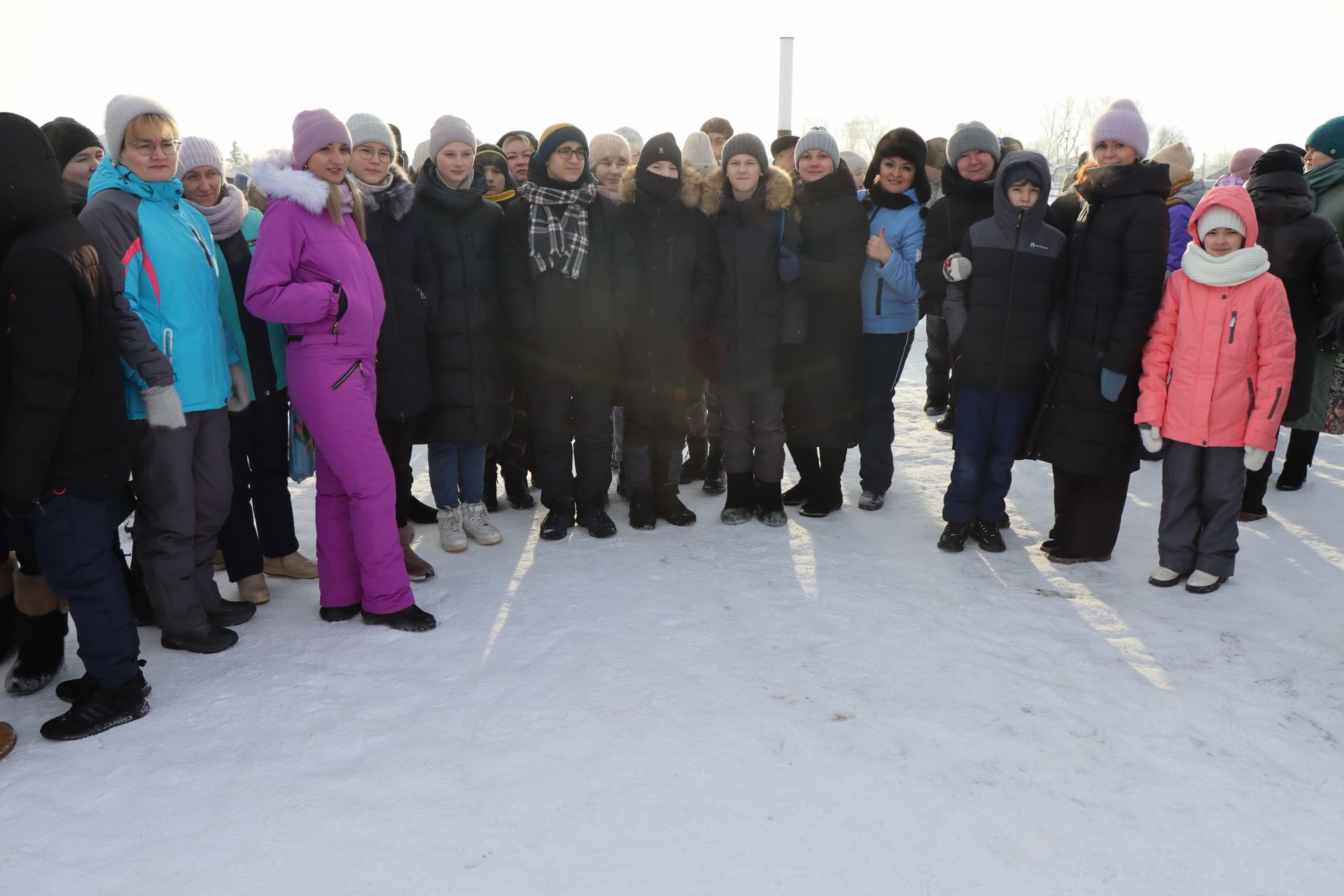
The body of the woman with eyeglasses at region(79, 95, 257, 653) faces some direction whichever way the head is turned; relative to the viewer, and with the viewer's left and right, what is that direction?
facing the viewer and to the right of the viewer

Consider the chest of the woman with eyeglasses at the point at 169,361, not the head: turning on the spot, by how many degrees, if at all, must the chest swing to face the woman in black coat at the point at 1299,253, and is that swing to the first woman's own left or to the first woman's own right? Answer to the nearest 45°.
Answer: approximately 45° to the first woman's own left

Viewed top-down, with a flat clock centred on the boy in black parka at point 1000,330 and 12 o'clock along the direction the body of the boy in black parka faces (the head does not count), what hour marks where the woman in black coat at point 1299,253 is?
The woman in black coat is roughly at 8 o'clock from the boy in black parka.

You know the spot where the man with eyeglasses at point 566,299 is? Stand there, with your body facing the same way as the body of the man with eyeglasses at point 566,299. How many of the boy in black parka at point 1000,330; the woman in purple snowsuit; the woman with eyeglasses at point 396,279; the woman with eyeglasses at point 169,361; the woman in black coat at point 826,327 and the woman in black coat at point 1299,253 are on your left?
3

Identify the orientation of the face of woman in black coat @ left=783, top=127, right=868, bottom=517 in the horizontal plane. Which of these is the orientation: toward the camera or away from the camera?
toward the camera

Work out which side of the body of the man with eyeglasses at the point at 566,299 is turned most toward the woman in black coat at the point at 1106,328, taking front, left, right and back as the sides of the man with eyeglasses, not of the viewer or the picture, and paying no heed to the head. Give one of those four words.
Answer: left

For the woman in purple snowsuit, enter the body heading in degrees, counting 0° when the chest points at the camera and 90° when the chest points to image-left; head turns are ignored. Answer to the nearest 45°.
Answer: approximately 315°

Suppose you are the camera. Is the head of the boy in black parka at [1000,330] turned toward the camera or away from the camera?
toward the camera

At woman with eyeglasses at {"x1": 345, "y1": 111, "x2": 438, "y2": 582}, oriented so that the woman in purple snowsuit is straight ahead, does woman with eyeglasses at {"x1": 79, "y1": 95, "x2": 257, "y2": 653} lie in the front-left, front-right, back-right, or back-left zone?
front-right

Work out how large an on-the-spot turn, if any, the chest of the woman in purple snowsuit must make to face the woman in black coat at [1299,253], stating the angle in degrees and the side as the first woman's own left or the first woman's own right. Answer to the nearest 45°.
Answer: approximately 45° to the first woman's own left

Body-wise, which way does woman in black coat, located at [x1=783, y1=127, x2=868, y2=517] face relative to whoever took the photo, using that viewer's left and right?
facing the viewer and to the left of the viewer

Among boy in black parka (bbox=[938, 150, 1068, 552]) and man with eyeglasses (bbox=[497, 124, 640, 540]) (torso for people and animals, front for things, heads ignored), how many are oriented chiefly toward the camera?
2

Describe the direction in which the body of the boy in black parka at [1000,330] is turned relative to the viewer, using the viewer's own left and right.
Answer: facing the viewer

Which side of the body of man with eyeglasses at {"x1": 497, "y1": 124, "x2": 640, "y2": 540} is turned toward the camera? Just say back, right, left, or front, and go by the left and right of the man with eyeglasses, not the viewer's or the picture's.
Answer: front

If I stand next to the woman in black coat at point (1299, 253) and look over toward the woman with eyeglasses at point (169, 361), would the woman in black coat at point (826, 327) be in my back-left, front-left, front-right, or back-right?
front-right

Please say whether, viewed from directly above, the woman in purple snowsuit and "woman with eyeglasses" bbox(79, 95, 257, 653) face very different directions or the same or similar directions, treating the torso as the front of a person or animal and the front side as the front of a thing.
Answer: same or similar directions

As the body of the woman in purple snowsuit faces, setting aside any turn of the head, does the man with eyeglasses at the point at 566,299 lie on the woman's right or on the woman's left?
on the woman's left

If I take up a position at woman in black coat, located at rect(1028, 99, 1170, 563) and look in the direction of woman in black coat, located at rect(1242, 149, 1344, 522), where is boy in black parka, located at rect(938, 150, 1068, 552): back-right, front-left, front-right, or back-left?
back-left

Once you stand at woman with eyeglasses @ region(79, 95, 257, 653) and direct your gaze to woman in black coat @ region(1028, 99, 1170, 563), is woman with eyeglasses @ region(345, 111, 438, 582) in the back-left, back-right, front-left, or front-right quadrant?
front-left
